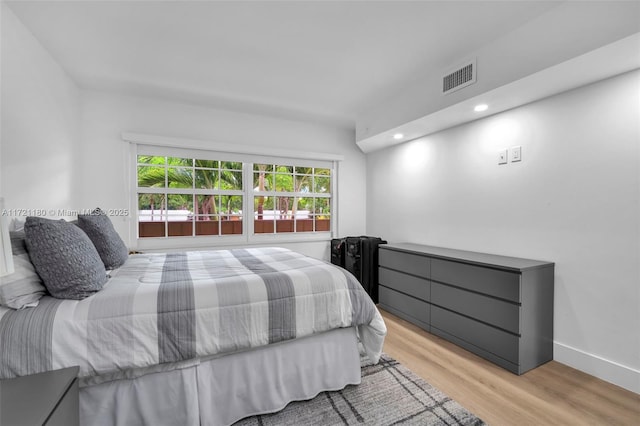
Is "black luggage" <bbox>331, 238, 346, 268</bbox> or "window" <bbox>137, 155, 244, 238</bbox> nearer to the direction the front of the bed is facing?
the black luggage

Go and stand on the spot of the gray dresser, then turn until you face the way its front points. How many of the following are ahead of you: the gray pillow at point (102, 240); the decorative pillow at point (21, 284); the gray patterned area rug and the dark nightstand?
4

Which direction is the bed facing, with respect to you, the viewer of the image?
facing to the right of the viewer

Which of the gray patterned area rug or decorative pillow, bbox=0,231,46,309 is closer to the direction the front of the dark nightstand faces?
the gray patterned area rug

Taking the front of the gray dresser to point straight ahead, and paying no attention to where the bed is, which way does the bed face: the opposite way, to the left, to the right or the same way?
the opposite way

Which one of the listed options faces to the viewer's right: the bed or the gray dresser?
the bed

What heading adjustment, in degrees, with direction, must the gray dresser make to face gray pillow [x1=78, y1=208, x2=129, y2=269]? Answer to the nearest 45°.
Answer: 0° — it already faces it

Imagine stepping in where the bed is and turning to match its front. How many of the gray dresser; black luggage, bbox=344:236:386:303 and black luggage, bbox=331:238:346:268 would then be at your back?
0

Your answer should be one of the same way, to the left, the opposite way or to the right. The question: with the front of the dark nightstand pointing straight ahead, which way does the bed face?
the same way

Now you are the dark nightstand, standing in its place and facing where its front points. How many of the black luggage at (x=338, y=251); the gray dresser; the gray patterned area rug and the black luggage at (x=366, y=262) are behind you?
0

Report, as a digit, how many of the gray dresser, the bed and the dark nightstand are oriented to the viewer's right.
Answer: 2

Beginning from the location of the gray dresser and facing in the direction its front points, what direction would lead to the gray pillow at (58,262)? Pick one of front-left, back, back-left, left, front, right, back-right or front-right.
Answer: front

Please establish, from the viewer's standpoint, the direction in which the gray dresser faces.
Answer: facing the viewer and to the left of the viewer

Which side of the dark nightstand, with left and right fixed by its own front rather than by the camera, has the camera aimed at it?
right

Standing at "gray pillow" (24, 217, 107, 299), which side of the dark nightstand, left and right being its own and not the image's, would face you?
left

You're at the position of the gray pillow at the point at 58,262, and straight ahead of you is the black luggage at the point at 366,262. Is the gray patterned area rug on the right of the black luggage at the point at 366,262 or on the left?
right
